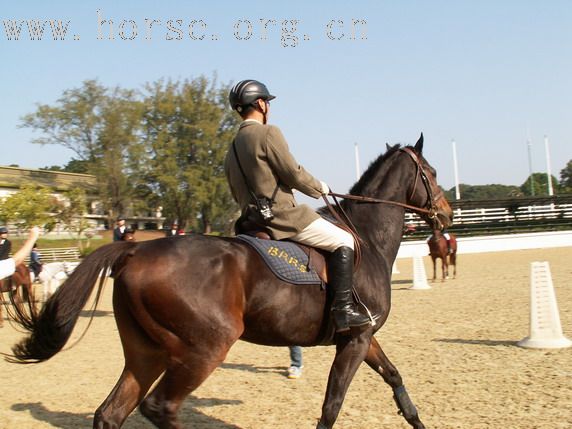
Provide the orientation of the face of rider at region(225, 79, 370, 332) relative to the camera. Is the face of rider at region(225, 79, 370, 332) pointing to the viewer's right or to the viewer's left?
to the viewer's right

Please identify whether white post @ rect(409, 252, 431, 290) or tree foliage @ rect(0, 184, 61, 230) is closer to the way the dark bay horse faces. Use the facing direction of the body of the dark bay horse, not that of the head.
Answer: the white post

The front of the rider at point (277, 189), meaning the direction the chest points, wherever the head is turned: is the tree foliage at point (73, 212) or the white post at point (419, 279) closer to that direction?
the white post

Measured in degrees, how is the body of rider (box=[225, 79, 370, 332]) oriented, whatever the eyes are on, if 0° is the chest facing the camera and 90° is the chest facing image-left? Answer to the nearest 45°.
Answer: approximately 225°

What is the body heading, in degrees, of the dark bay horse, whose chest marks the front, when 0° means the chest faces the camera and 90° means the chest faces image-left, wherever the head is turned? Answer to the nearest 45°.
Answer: approximately 270°

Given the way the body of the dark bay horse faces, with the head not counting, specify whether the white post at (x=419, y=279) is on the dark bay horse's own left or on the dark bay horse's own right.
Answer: on the dark bay horse's own left
